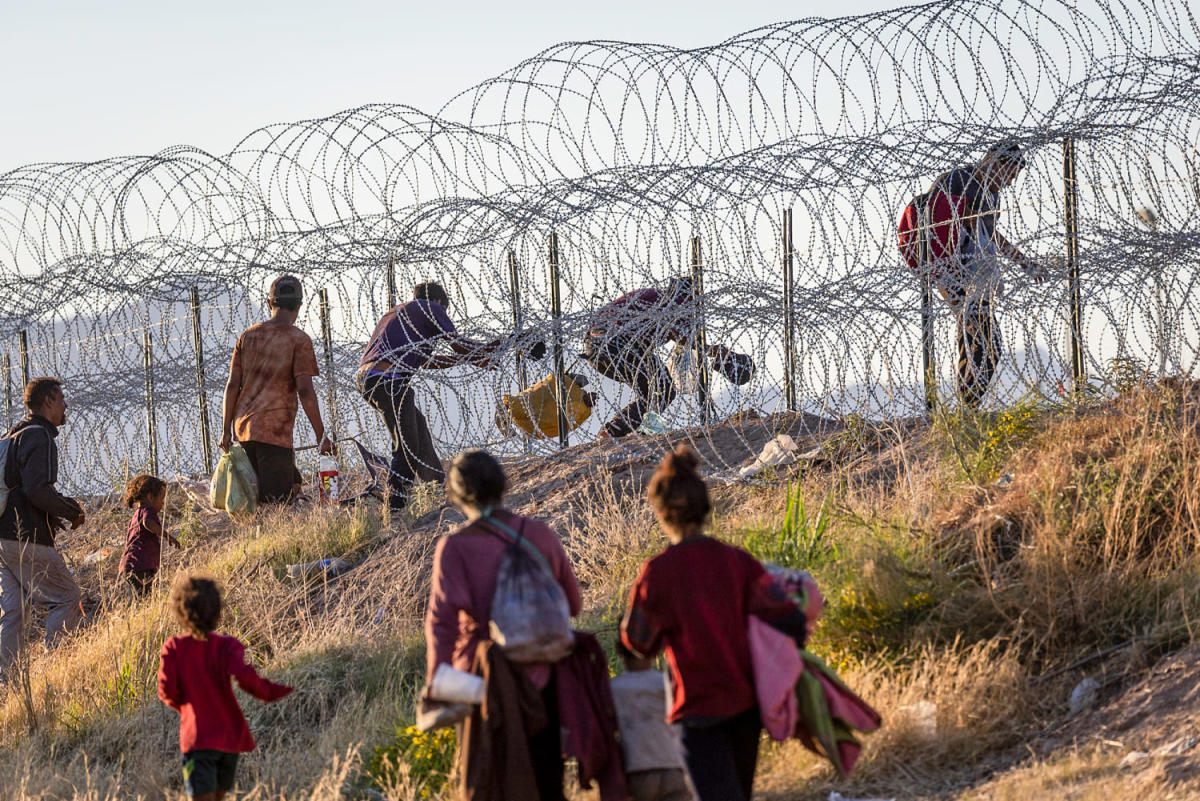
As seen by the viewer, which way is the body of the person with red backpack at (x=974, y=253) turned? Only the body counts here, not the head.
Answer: to the viewer's right

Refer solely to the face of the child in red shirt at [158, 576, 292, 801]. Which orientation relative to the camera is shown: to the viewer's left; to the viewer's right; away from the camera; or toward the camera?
away from the camera

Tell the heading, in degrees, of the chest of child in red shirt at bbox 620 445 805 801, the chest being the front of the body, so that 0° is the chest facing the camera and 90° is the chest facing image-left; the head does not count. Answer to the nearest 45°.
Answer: approximately 180°

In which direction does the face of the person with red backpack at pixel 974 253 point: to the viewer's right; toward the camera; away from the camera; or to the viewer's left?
to the viewer's right

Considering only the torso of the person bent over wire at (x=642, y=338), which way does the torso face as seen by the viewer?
to the viewer's right

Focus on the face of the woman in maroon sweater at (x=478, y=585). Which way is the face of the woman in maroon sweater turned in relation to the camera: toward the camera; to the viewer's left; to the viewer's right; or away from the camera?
away from the camera

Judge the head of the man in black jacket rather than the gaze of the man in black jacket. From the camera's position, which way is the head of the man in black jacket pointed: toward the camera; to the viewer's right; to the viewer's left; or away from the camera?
to the viewer's right

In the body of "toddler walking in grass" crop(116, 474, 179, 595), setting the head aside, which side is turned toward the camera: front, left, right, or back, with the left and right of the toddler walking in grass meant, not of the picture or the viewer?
right

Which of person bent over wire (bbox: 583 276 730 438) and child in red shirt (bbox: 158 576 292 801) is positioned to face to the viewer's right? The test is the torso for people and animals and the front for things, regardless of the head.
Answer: the person bent over wire

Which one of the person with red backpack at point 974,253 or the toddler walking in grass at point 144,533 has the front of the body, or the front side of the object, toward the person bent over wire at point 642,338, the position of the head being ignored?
the toddler walking in grass

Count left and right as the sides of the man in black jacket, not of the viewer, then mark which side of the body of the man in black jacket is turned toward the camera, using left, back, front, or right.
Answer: right

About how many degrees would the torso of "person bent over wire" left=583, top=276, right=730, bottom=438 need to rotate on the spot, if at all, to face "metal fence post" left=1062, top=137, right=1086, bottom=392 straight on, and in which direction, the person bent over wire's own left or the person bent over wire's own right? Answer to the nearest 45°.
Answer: approximately 45° to the person bent over wire's own right

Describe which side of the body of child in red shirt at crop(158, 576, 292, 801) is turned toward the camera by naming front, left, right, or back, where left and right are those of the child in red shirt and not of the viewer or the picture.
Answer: back
